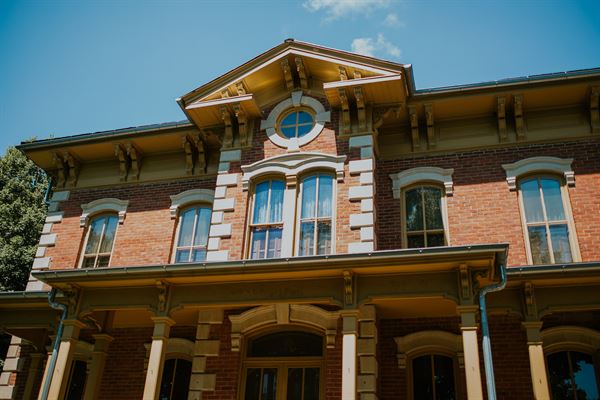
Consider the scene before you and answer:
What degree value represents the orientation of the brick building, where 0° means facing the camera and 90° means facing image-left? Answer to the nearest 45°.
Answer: approximately 0°

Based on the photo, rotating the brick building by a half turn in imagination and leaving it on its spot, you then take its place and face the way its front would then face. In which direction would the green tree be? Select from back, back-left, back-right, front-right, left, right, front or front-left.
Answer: front-left
